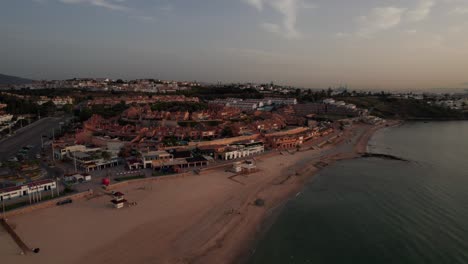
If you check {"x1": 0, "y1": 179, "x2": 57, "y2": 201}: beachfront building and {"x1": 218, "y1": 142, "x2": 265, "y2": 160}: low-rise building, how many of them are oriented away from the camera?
0

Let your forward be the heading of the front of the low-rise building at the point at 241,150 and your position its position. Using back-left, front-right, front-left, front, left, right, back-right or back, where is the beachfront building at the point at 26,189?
right

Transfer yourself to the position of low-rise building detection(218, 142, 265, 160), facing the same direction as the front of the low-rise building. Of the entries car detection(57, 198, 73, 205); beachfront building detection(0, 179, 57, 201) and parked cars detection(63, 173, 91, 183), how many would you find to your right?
3

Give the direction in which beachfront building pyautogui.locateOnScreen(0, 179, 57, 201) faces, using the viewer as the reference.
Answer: facing the viewer and to the right of the viewer

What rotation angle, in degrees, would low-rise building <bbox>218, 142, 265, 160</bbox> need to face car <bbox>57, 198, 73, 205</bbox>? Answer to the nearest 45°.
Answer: approximately 90° to its right

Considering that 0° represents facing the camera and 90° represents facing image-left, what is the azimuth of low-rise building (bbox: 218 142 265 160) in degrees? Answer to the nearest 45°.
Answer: approximately 315°

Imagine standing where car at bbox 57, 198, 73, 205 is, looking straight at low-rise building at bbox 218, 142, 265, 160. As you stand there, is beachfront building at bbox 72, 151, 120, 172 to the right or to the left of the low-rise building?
left
